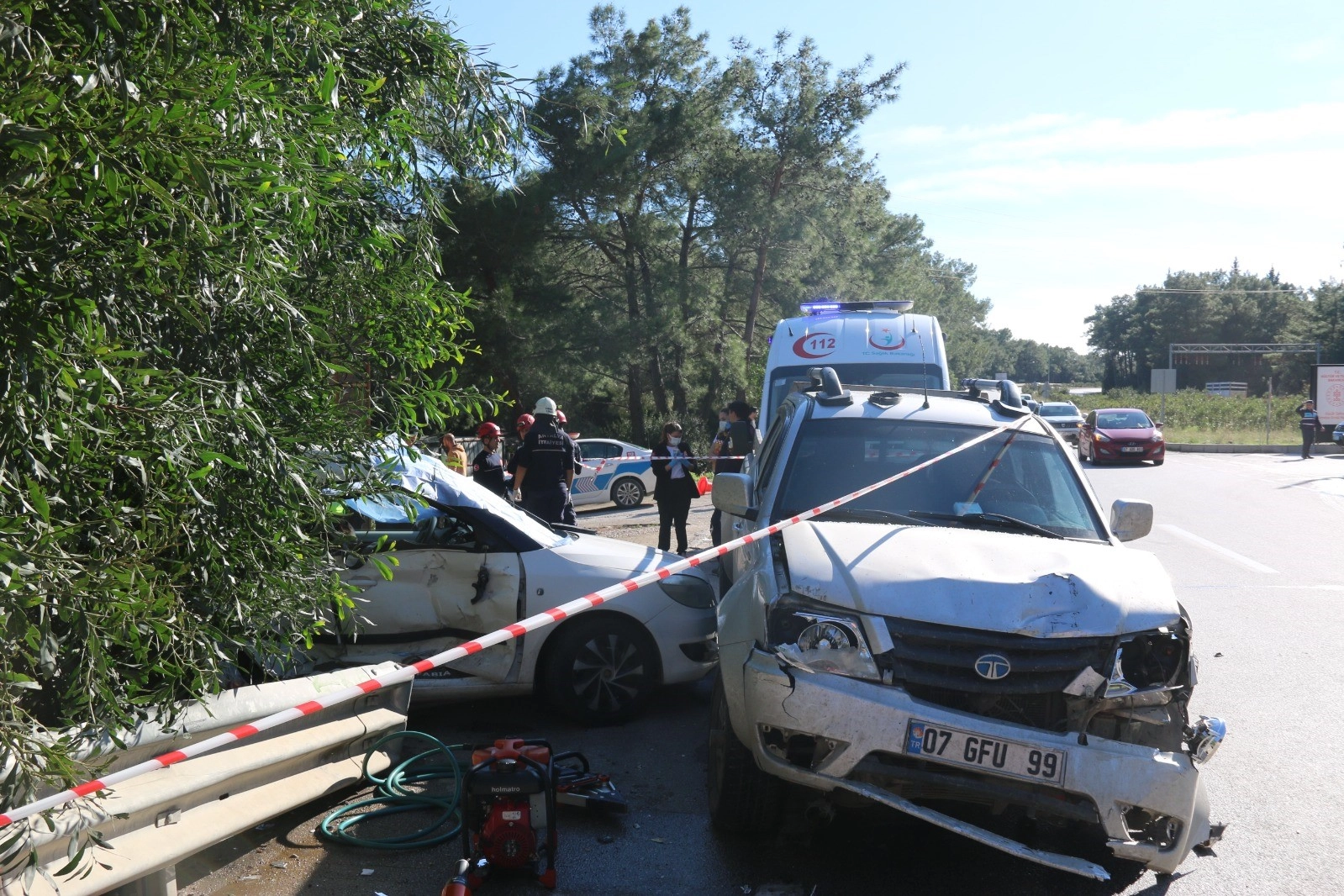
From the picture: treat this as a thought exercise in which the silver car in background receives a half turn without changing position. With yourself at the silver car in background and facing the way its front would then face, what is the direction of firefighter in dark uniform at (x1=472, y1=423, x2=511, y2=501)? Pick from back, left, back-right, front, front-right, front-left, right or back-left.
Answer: back

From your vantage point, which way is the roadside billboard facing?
toward the camera

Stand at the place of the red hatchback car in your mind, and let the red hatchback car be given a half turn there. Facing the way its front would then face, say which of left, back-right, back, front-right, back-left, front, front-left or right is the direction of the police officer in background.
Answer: front-right

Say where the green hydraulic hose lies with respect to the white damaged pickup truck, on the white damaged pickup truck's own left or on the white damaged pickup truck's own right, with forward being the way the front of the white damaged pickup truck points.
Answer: on the white damaged pickup truck's own right

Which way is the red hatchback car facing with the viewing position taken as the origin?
facing the viewer

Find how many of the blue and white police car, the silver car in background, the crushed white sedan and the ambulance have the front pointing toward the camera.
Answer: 2

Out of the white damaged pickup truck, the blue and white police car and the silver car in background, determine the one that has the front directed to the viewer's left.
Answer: the blue and white police car

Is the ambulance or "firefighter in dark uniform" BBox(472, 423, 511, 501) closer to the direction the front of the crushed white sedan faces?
the ambulance

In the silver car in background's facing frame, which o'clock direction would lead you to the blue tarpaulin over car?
The blue tarpaulin over car is roughly at 12 o'clock from the silver car in background.

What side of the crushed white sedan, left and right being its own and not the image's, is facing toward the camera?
right

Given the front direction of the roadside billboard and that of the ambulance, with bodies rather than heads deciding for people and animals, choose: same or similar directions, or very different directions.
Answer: same or similar directions

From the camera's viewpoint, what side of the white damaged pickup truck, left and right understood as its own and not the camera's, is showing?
front

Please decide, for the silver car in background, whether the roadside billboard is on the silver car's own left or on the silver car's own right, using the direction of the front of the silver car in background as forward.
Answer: on the silver car's own left

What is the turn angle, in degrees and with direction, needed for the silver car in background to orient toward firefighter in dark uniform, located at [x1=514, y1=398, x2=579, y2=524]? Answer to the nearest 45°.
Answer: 0° — it already faces them
